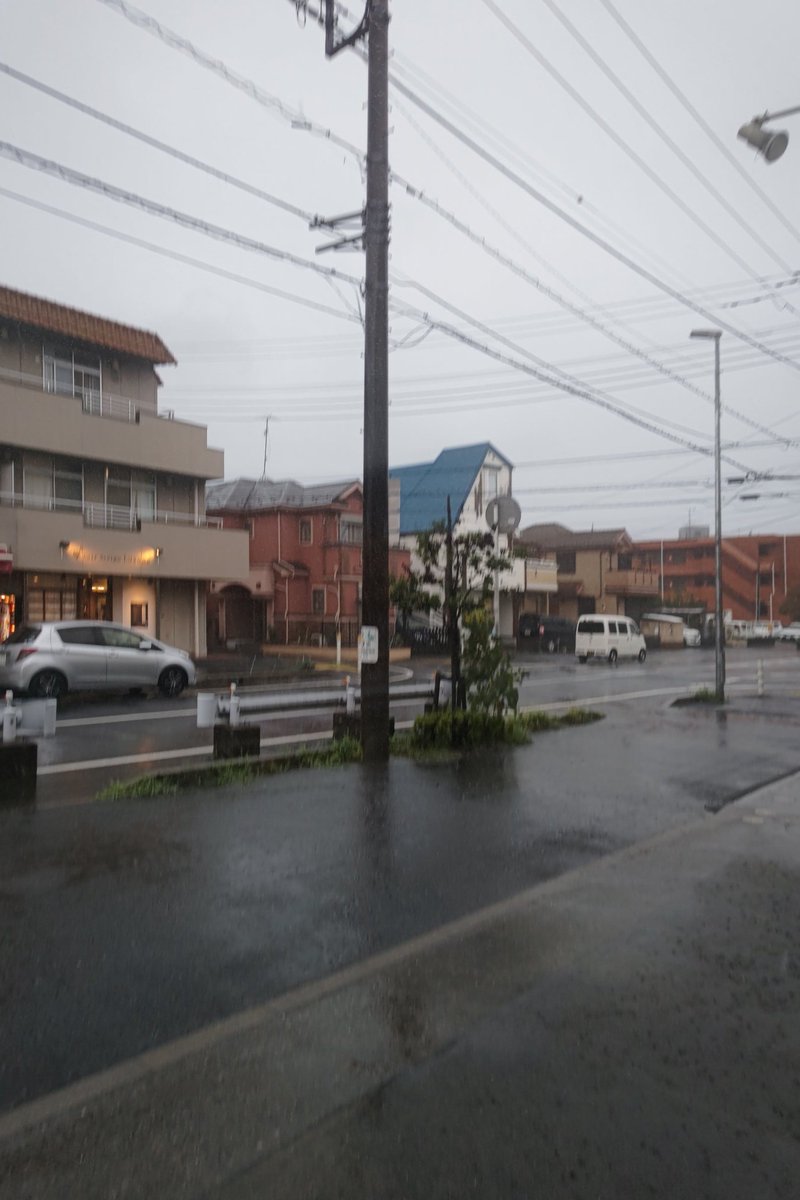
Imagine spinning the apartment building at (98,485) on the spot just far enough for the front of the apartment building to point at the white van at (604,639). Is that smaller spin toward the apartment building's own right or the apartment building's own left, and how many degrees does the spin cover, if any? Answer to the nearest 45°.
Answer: approximately 45° to the apartment building's own left

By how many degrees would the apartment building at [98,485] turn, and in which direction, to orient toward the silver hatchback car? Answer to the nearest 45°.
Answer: approximately 45° to its right

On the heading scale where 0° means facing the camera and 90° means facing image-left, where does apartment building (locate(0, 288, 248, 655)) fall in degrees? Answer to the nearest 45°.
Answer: approximately 315°

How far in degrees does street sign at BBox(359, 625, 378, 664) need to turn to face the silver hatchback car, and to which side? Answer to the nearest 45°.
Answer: approximately 135° to its right

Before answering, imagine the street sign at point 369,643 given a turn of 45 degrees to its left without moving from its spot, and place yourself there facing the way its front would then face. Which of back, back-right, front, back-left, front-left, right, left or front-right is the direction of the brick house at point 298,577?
back-left
